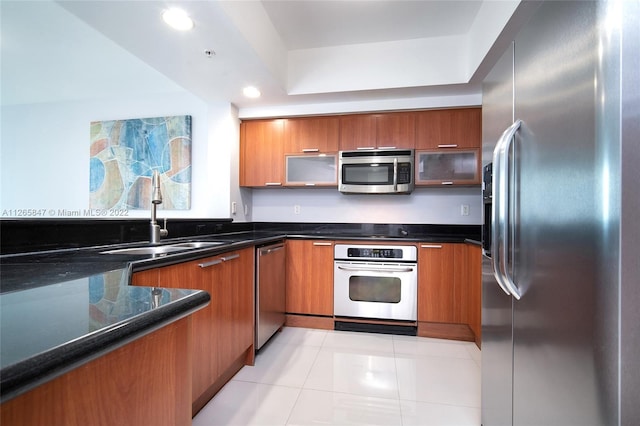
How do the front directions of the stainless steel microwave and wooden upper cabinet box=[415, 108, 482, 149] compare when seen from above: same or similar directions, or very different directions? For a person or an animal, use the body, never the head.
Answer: same or similar directions

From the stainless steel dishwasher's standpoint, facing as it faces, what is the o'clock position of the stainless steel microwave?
The stainless steel microwave is roughly at 10 o'clock from the stainless steel dishwasher.

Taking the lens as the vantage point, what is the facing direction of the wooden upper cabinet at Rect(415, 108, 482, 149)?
facing the viewer

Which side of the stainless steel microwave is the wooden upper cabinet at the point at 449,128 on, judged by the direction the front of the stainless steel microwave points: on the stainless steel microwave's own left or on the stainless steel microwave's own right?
on the stainless steel microwave's own left

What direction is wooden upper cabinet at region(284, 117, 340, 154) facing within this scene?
toward the camera

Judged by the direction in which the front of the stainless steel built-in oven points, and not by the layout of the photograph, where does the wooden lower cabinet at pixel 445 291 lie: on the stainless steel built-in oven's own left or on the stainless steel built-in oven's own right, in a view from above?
on the stainless steel built-in oven's own left

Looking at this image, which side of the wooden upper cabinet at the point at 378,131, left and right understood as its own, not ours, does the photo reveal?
front

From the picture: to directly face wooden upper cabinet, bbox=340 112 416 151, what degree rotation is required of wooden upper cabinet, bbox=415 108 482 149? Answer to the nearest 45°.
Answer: approximately 90° to its right

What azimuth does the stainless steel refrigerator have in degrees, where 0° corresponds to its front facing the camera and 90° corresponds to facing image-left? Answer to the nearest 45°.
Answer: approximately 45°

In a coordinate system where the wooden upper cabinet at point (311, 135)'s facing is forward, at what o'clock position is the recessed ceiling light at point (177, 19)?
The recessed ceiling light is roughly at 1 o'clock from the wooden upper cabinet.

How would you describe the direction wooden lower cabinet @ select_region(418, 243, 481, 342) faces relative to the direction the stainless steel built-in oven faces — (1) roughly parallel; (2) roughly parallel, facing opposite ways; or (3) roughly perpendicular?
roughly parallel

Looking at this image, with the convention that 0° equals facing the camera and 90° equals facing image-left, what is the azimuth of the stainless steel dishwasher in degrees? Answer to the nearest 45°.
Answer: approximately 315°

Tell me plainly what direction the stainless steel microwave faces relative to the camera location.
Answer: facing the viewer
